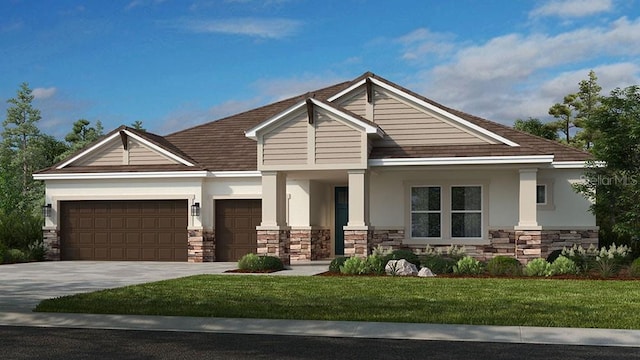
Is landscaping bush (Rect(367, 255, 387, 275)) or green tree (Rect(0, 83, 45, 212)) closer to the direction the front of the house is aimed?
the landscaping bush

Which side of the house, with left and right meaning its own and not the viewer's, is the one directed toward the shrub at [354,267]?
front

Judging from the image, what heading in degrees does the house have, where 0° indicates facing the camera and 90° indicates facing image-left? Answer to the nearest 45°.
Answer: approximately 0°

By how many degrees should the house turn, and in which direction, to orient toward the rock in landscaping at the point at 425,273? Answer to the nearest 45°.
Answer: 0° — it already faces it

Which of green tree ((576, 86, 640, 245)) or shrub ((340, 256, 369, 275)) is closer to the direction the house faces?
the shrub

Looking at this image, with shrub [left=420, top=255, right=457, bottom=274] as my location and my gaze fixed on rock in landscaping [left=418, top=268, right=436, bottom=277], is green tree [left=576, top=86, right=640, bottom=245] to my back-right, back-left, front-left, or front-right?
back-left
